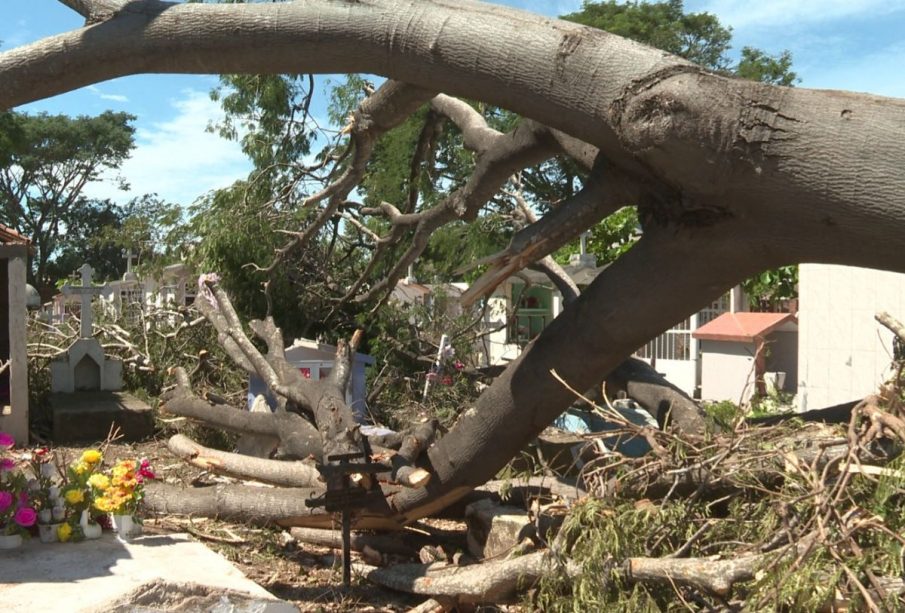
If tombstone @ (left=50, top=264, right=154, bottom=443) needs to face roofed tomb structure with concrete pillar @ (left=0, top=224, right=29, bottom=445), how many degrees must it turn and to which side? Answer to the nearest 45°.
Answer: approximately 45° to its right

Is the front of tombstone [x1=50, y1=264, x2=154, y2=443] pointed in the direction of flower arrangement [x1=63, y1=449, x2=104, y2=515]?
yes

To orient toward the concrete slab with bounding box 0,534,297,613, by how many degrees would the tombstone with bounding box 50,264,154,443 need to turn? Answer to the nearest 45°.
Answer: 0° — it already faces it

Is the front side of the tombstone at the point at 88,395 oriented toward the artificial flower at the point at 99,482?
yes

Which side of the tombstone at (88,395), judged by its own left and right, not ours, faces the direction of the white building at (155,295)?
back

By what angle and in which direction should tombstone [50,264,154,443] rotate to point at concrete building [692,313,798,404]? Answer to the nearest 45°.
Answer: approximately 90° to its left

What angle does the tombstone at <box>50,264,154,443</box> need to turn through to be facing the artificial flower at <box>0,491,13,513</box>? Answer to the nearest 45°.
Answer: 0° — it already faces it

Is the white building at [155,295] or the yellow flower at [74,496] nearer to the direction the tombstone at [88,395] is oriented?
the yellow flower

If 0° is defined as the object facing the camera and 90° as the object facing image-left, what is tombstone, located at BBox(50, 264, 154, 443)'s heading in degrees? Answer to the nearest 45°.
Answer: approximately 0°

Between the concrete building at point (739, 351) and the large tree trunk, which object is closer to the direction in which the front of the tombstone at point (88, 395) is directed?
the large tree trunk

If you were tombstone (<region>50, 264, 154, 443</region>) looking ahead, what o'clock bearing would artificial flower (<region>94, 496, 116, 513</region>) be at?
The artificial flower is roughly at 12 o'clock from the tombstone.

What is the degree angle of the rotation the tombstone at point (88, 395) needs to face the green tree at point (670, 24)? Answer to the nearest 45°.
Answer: approximately 135° to its left

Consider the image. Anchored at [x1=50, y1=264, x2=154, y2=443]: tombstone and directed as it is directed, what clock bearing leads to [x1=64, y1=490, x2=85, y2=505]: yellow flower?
The yellow flower is roughly at 12 o'clock from the tombstone.
